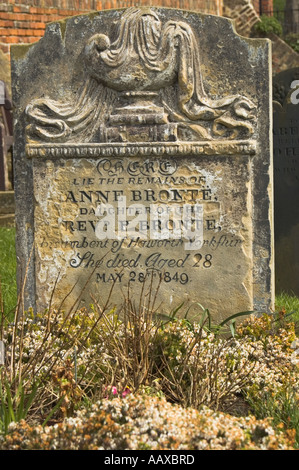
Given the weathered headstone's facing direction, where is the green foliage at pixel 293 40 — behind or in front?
behind

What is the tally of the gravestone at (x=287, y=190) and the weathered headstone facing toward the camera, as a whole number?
2

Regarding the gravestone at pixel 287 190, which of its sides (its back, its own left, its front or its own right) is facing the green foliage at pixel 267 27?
back

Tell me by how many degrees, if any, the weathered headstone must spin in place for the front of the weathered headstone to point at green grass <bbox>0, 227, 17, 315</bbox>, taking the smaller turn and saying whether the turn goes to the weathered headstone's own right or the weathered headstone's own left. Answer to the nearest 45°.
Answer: approximately 135° to the weathered headstone's own right

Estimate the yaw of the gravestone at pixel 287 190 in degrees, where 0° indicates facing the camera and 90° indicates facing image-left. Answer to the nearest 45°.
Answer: approximately 0°

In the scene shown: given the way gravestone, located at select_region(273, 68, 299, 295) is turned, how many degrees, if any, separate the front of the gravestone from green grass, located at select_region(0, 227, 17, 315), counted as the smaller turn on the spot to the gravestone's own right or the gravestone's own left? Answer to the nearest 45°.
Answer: approximately 90° to the gravestone's own right

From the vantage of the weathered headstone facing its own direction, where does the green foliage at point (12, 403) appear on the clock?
The green foliage is roughly at 1 o'clock from the weathered headstone.

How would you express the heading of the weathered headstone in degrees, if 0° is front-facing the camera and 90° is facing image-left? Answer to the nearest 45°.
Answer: approximately 0°

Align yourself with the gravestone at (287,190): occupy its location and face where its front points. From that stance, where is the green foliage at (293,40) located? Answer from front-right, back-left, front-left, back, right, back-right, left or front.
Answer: back
